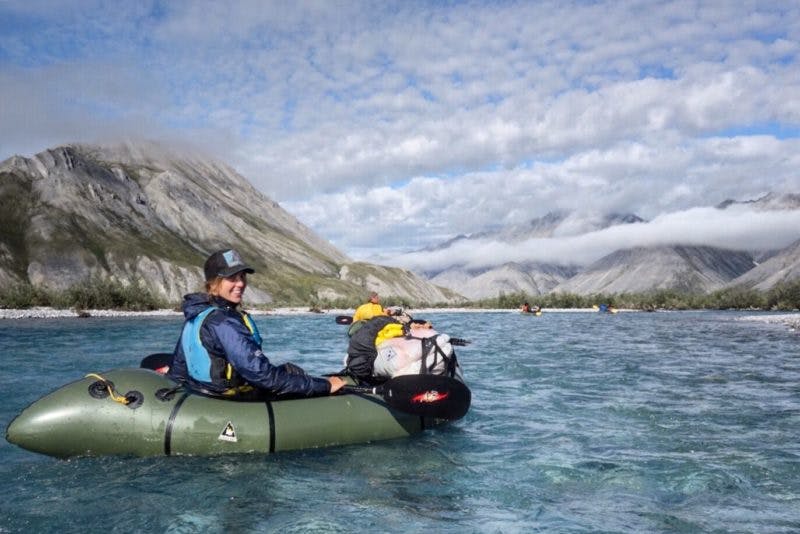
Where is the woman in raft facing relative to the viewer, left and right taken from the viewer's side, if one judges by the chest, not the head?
facing away from the viewer and to the right of the viewer
